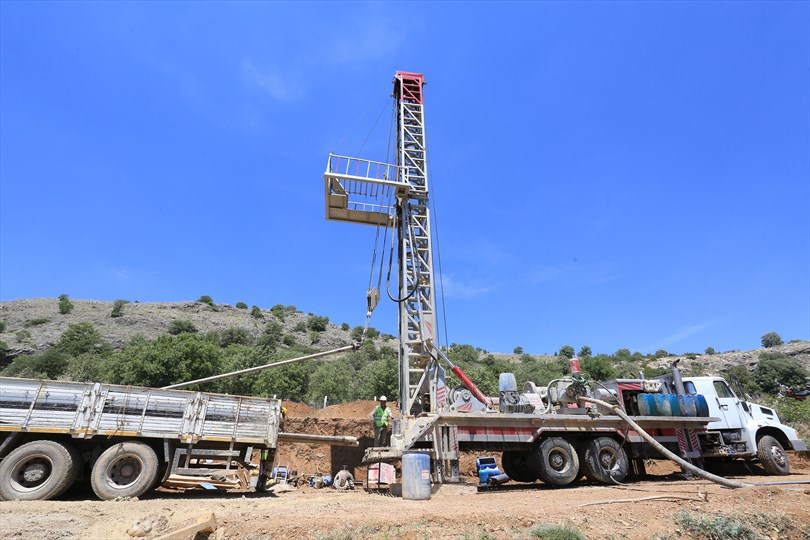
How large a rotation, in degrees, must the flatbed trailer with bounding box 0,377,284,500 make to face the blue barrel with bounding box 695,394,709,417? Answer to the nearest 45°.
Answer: approximately 180°

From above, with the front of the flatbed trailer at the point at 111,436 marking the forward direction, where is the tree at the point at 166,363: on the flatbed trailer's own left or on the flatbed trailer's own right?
on the flatbed trailer's own right

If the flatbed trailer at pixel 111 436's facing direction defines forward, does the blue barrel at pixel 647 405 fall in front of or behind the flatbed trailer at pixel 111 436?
behind

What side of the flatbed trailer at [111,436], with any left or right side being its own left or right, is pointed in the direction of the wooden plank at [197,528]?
left

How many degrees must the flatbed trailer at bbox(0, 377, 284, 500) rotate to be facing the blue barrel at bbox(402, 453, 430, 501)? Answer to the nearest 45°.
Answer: approximately 135° to its left

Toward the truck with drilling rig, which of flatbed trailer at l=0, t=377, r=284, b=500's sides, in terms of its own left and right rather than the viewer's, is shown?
back

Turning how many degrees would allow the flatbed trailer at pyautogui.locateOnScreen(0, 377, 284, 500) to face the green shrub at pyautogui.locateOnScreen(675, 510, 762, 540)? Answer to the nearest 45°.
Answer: approximately 135° to its left

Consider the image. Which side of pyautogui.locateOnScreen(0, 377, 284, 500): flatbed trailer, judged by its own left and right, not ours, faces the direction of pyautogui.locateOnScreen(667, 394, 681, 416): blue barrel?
back

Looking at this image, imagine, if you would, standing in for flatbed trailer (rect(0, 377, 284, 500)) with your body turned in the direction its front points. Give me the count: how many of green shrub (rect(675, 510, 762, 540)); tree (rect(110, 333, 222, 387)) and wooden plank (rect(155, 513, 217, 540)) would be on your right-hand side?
1

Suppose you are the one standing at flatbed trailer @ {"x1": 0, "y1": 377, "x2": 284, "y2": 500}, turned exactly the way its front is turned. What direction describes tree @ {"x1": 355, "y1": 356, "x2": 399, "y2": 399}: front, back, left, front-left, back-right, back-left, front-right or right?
back-right

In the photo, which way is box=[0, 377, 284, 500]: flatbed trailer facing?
to the viewer's left

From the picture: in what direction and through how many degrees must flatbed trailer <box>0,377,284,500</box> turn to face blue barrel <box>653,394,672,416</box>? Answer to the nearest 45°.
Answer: approximately 180°
